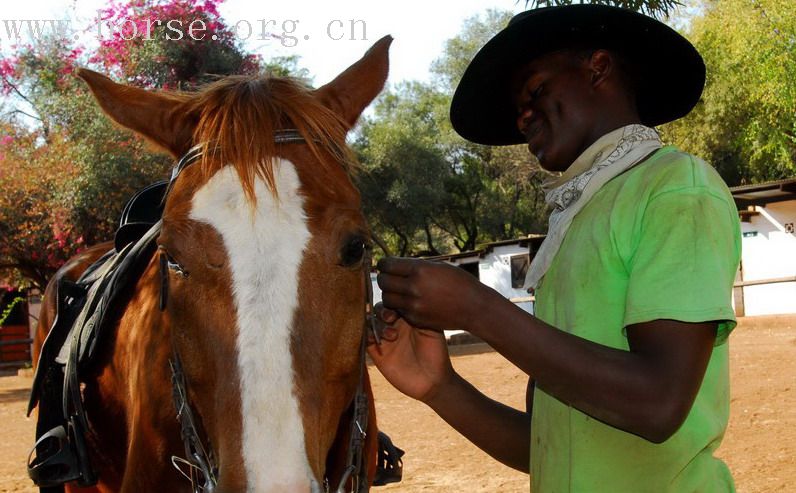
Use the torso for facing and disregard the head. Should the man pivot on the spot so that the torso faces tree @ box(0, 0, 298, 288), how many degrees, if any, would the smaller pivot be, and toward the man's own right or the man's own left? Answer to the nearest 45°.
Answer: approximately 45° to the man's own right

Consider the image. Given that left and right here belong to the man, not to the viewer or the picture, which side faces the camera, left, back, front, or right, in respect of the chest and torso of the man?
left

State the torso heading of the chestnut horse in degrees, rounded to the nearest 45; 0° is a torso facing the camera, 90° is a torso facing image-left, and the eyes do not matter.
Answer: approximately 0°

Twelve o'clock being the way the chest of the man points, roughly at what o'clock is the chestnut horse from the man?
The chestnut horse is roughly at 12 o'clock from the man.

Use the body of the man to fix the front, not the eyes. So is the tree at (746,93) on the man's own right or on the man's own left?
on the man's own right

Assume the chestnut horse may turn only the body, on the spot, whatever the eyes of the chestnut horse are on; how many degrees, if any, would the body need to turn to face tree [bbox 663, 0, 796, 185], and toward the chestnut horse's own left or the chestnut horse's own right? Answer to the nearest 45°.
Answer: approximately 135° to the chestnut horse's own left

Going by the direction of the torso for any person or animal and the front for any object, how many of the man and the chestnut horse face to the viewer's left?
1

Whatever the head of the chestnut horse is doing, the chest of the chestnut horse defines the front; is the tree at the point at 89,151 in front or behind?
behind

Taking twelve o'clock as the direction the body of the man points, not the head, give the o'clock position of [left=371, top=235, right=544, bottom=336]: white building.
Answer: The white building is roughly at 3 o'clock from the man.
